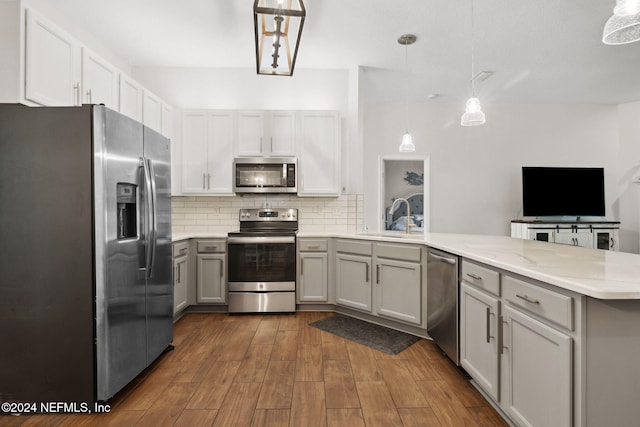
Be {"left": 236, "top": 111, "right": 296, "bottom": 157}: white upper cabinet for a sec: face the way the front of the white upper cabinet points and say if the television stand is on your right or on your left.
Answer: on your left

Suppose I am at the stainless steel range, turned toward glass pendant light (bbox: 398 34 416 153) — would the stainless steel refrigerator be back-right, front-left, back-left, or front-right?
back-right

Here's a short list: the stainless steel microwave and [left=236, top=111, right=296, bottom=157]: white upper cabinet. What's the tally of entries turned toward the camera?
2

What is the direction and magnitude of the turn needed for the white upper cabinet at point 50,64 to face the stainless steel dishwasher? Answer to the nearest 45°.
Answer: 0° — it already faces it

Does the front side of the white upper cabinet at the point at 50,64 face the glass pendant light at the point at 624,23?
yes

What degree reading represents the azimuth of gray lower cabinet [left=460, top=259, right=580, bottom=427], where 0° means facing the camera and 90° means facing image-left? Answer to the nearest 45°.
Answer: approximately 45°

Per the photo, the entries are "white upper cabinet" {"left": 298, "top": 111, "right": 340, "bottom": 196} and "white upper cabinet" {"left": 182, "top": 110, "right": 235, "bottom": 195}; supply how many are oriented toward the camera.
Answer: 2

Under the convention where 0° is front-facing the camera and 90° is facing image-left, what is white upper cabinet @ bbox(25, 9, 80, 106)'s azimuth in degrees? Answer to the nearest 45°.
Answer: approximately 315°
